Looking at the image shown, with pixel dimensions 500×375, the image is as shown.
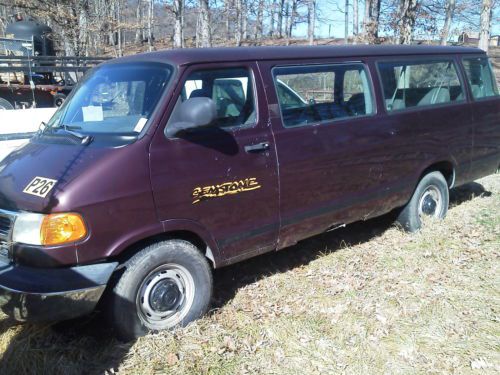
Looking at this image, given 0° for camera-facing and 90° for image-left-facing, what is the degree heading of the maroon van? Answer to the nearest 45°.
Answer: approximately 45°

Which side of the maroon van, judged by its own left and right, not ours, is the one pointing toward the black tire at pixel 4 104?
right
